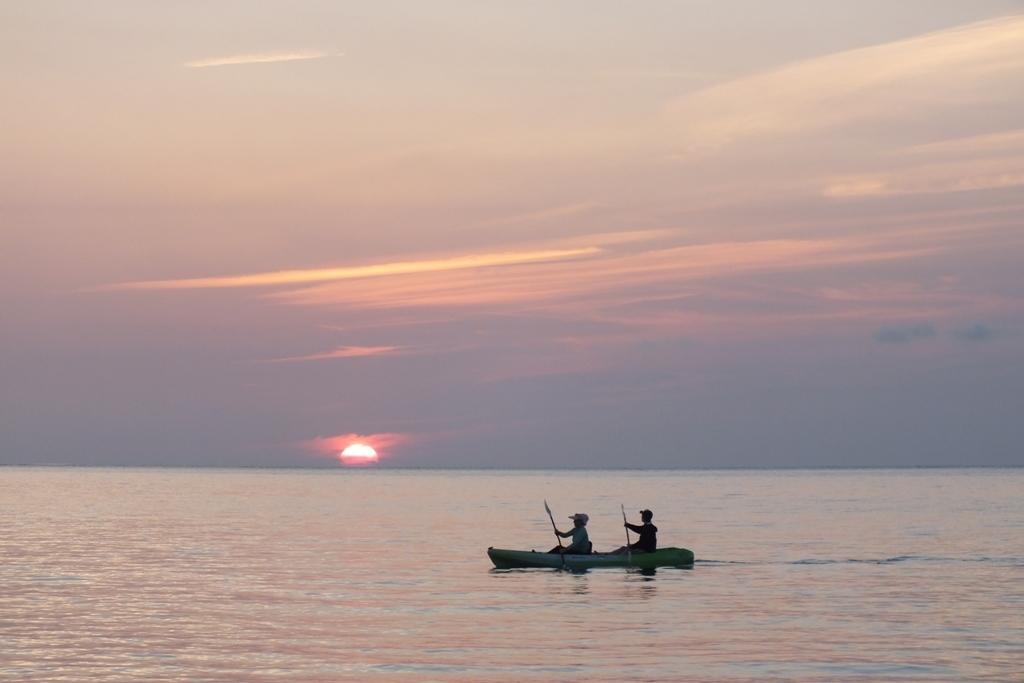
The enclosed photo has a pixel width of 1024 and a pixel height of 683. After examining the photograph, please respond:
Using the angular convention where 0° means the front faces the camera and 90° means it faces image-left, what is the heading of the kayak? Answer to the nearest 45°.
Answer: approximately 90°
